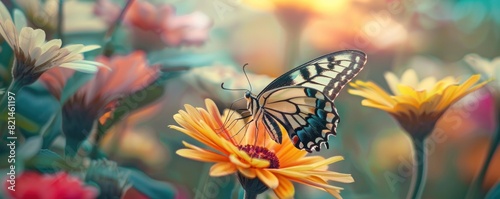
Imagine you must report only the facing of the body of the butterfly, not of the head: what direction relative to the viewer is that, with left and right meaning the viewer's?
facing to the left of the viewer

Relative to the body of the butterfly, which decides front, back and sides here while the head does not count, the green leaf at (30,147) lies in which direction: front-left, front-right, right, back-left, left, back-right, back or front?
front

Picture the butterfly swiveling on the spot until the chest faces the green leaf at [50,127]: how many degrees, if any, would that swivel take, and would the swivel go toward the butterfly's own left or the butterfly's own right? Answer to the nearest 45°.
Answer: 0° — it already faces it

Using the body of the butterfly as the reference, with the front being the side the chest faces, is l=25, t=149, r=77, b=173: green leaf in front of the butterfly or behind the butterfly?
in front

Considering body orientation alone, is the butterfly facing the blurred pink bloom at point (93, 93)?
yes

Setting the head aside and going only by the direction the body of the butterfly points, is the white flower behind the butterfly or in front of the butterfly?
in front

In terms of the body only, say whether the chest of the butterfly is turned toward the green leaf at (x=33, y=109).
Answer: yes
